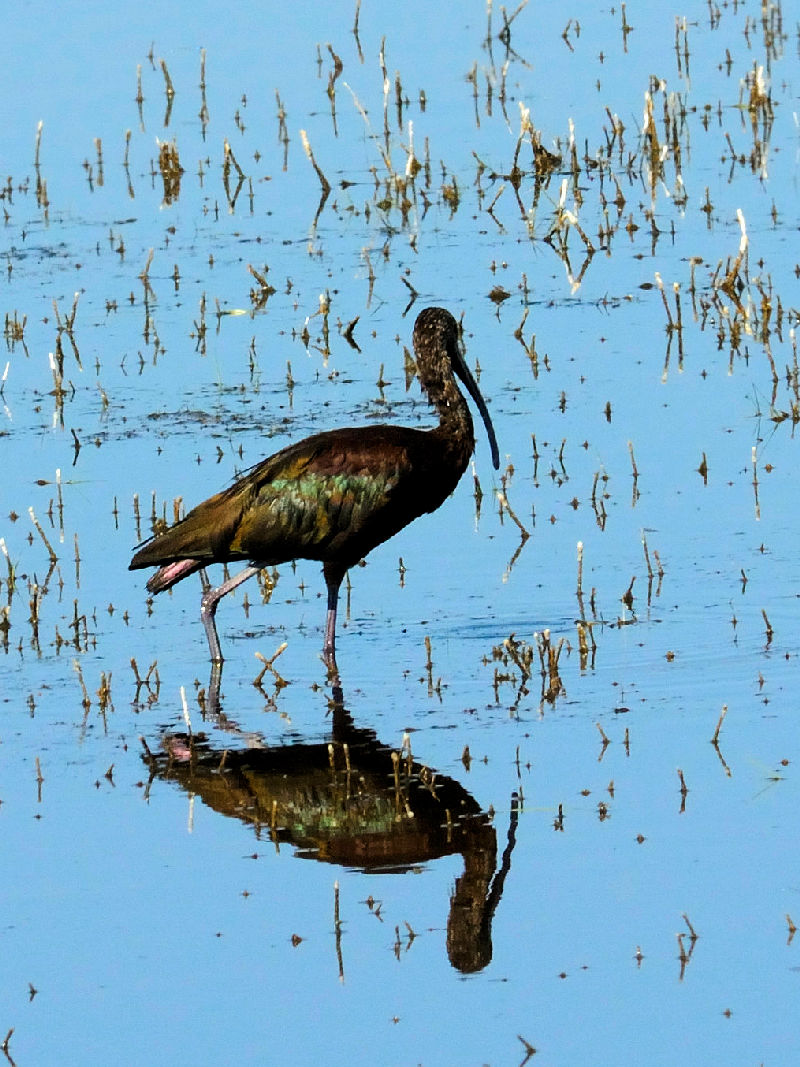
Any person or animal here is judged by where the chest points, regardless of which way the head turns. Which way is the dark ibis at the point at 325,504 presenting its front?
to the viewer's right

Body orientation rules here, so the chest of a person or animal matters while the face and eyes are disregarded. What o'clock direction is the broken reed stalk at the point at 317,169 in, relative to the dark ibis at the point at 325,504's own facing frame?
The broken reed stalk is roughly at 9 o'clock from the dark ibis.

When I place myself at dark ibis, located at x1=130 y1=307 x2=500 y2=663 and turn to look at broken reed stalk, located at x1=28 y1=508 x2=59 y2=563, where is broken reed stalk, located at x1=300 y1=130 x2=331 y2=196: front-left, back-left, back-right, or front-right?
front-right

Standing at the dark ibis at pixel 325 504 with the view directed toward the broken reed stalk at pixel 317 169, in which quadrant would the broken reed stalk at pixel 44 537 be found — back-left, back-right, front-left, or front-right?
front-left

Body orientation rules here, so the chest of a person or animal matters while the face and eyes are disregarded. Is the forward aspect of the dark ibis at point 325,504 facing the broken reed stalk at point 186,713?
no

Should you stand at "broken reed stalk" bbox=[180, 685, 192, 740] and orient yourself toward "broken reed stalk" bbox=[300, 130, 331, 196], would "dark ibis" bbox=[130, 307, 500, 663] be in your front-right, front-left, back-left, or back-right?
front-right

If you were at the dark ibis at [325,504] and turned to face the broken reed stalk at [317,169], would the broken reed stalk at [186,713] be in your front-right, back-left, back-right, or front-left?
back-left

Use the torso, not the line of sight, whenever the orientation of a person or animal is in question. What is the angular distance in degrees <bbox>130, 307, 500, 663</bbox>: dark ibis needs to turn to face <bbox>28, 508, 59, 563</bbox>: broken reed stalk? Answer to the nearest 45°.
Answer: approximately 135° to its left

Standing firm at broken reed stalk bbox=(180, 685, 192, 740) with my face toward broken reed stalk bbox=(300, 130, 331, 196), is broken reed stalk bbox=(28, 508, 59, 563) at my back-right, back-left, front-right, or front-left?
front-left

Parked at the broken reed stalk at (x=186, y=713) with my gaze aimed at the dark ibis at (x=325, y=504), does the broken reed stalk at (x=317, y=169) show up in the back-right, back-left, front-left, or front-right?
front-left
